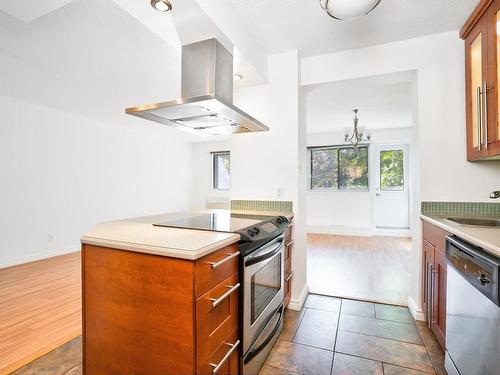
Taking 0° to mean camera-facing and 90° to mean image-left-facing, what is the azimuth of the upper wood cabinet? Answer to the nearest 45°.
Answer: approximately 90°

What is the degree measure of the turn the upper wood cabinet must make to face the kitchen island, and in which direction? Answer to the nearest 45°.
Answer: approximately 45° to its left

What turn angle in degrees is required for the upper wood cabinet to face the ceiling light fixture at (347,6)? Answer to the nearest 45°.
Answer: approximately 45° to its left

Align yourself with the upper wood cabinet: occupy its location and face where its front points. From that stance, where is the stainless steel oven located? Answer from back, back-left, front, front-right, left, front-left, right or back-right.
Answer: front-left

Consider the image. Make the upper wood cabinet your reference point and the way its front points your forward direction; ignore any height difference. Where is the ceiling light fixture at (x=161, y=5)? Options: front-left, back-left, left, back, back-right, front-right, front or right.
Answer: front-left

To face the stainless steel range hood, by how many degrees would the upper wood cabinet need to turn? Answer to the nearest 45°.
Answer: approximately 45° to its left

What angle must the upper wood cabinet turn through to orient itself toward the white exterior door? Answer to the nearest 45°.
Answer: approximately 90° to its right
